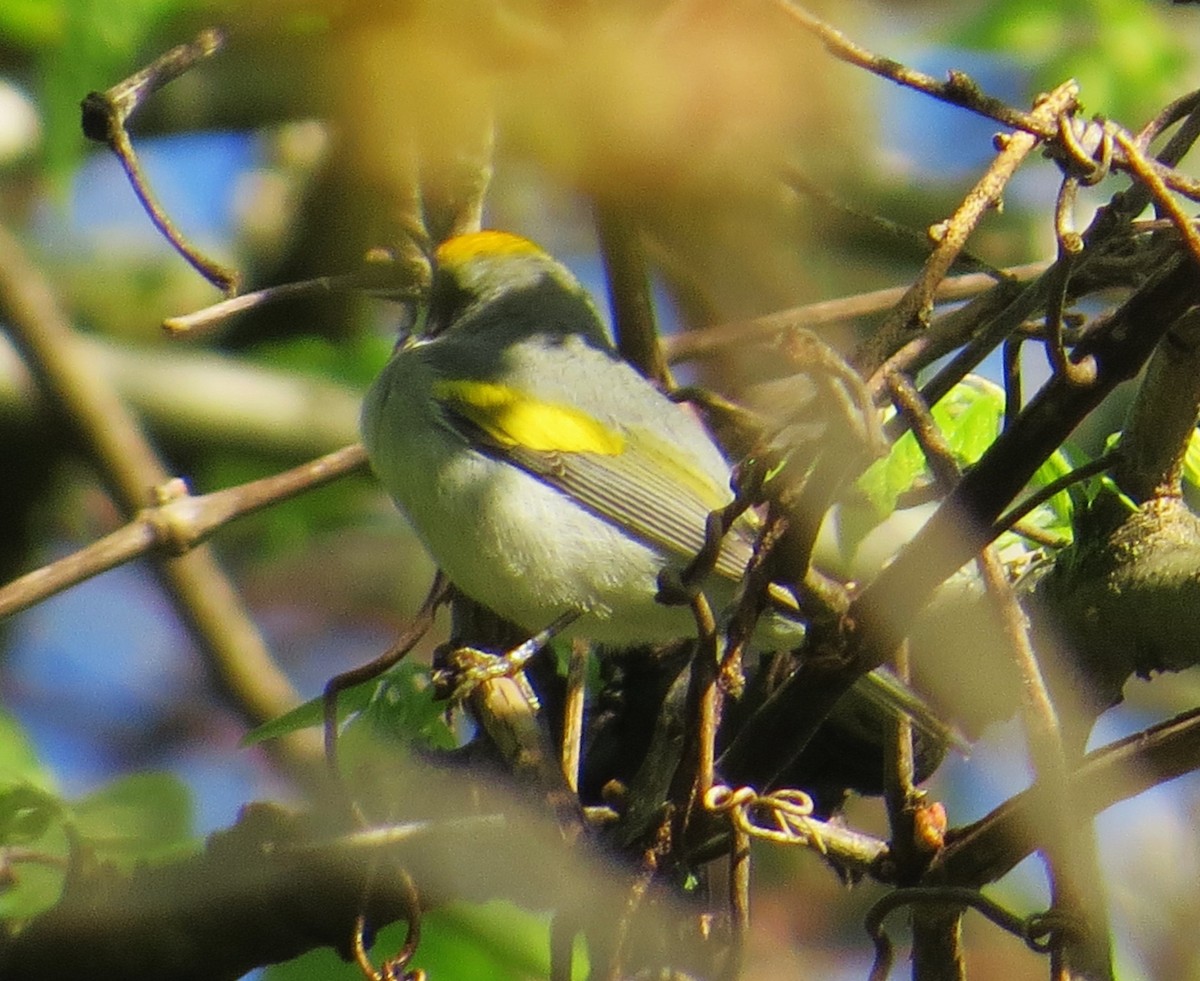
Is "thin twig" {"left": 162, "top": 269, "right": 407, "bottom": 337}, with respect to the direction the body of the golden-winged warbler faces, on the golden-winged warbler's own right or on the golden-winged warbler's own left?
on the golden-winged warbler's own left

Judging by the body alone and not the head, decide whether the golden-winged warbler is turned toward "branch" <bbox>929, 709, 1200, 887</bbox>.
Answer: no

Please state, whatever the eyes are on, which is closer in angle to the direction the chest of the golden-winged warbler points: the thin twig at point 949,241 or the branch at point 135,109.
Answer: the branch

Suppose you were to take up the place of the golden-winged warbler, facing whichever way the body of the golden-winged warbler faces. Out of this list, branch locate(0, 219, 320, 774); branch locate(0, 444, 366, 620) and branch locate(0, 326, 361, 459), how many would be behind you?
0

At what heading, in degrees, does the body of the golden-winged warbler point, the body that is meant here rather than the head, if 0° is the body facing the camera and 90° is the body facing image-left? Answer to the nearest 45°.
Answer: approximately 90°

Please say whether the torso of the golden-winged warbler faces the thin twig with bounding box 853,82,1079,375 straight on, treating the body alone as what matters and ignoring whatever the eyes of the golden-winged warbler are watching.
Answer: no

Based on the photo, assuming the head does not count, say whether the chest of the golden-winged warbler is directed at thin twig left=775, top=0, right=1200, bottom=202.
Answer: no

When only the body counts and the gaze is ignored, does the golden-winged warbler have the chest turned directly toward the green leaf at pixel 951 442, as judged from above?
no

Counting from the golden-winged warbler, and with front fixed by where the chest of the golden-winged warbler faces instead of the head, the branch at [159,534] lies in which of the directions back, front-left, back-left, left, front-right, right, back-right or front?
front-left
